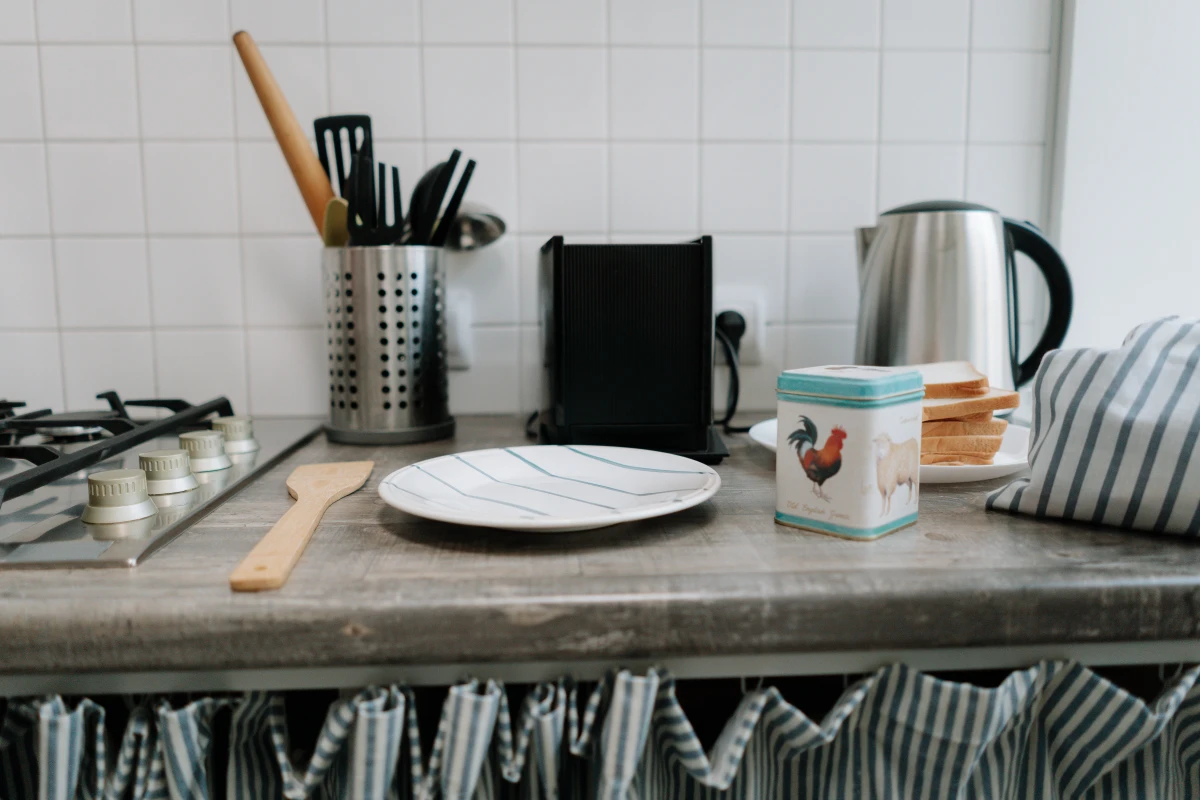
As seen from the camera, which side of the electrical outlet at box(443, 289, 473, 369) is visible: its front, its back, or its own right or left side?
front

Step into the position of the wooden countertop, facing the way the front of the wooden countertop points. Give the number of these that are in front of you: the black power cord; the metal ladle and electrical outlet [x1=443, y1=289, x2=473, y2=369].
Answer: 0

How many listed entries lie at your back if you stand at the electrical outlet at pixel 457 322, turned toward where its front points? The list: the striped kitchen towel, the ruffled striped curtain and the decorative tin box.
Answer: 0

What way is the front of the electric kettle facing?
to the viewer's left

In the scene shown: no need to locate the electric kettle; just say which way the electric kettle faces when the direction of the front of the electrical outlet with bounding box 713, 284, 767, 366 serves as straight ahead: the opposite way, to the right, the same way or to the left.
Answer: to the right

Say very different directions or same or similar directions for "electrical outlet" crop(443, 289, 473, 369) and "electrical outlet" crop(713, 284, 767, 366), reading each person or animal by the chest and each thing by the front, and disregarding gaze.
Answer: same or similar directions

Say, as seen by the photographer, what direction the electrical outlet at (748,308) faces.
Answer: facing the viewer

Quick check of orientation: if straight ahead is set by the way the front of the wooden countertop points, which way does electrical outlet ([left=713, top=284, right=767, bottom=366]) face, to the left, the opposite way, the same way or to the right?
the same way

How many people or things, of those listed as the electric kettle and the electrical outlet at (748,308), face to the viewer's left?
1

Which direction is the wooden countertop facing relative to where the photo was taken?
toward the camera

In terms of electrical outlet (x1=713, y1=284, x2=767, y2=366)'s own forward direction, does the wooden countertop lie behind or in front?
in front
